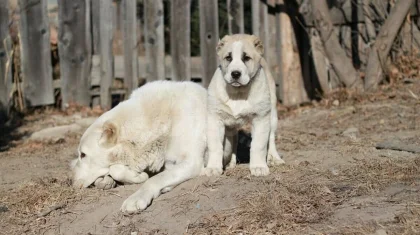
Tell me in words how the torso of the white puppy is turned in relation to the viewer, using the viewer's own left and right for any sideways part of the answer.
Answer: facing the viewer

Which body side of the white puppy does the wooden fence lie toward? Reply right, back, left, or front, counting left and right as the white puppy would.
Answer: back

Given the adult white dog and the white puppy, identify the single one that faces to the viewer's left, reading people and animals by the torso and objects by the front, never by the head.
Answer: the adult white dog

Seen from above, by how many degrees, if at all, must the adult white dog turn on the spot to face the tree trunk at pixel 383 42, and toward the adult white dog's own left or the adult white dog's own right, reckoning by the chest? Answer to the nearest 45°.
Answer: approximately 135° to the adult white dog's own right

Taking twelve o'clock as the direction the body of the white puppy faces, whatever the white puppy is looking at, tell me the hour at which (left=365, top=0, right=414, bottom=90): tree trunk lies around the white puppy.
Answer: The tree trunk is roughly at 7 o'clock from the white puppy.

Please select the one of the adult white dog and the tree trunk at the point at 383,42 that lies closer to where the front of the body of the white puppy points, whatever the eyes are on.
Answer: the adult white dog

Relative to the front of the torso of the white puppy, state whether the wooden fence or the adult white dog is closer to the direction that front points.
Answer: the adult white dog

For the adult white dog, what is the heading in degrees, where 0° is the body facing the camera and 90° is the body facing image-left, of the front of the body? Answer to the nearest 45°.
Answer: approximately 90°

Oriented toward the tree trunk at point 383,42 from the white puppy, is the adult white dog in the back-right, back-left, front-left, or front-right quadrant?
back-left

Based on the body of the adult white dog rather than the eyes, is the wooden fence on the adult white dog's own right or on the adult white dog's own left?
on the adult white dog's own right

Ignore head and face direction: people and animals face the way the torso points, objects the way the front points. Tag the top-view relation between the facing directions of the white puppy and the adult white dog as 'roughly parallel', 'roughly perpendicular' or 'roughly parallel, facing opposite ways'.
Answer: roughly perpendicular

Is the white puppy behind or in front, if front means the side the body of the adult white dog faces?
behind

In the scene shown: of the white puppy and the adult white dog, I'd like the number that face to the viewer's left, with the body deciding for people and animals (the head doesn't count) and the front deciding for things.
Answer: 1

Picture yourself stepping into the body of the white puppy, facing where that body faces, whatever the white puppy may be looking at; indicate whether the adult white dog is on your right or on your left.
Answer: on your right

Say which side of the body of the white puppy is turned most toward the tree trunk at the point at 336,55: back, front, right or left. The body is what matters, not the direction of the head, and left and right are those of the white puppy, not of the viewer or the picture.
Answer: back
